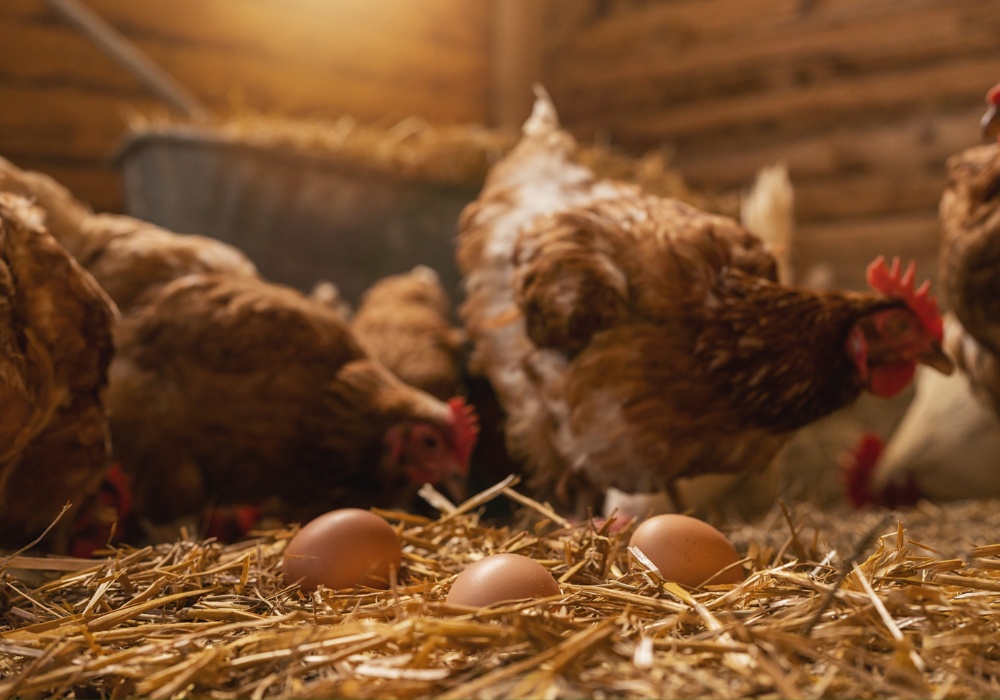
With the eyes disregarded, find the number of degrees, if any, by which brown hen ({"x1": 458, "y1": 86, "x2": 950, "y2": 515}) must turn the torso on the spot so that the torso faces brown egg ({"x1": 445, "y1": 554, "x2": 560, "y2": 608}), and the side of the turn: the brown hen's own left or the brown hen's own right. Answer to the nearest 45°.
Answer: approximately 90° to the brown hen's own right

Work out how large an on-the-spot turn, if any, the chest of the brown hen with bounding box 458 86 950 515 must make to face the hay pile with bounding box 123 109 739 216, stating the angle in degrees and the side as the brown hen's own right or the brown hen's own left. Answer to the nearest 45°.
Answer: approximately 135° to the brown hen's own left

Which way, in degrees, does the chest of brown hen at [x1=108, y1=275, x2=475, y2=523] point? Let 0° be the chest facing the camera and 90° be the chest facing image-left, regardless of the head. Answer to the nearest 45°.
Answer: approximately 270°

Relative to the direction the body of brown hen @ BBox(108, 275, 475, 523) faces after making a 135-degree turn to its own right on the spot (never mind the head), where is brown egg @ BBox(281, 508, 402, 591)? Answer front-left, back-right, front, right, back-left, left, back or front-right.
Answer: front-left

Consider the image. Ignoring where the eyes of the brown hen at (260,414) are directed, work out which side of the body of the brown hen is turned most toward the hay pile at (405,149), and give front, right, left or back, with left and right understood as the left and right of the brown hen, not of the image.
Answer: left

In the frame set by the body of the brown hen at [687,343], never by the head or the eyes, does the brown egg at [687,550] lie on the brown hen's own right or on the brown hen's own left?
on the brown hen's own right

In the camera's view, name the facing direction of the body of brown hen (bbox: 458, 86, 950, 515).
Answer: to the viewer's right

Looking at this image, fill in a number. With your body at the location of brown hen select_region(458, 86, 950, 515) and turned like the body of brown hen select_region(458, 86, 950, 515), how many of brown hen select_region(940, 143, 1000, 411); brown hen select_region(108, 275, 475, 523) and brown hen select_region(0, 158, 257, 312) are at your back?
2

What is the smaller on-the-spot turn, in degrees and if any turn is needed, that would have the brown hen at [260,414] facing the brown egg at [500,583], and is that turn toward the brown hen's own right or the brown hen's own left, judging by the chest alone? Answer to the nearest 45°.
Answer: approximately 90° to the brown hen's own right
